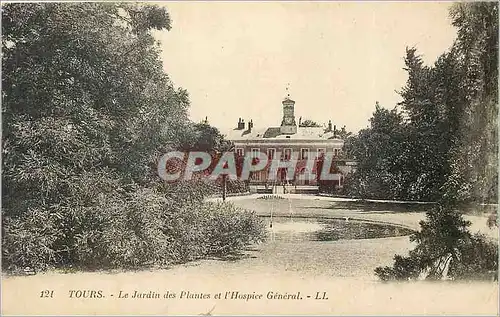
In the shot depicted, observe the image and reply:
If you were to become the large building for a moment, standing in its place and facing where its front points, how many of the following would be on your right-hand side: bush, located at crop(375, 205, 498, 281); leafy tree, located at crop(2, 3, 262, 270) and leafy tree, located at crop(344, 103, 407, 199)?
1

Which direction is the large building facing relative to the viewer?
toward the camera

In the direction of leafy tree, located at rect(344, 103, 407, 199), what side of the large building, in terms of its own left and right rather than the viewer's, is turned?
left
